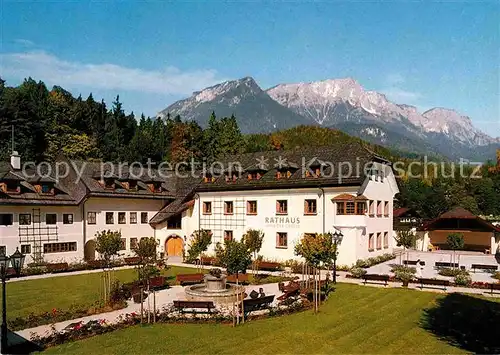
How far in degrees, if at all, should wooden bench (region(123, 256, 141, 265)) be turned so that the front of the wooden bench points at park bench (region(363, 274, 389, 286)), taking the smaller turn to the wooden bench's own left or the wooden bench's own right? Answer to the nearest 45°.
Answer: approximately 45° to the wooden bench's own left

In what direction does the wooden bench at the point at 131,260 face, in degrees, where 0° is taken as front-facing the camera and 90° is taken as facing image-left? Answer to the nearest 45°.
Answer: approximately 0°

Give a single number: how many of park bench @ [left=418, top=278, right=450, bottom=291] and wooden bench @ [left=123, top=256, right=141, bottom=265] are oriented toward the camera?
2

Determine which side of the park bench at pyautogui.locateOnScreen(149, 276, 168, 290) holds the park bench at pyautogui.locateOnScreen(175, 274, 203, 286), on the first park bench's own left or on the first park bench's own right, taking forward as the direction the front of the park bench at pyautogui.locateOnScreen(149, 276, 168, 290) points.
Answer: on the first park bench's own left

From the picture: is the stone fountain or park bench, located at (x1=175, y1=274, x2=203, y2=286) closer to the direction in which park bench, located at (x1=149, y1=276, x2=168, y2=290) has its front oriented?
the stone fountain

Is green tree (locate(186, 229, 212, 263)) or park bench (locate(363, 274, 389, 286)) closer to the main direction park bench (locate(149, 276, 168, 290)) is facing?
the park bench
